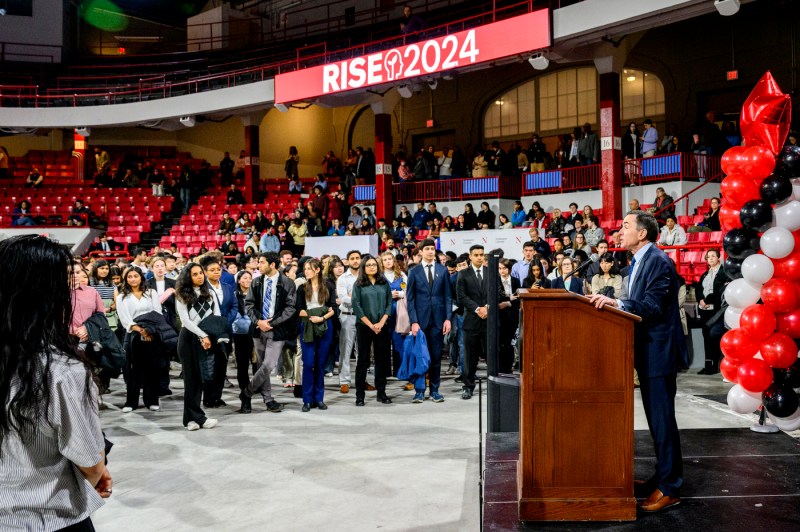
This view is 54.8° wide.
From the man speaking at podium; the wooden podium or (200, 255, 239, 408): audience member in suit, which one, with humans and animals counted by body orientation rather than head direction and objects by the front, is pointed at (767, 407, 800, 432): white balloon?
the audience member in suit

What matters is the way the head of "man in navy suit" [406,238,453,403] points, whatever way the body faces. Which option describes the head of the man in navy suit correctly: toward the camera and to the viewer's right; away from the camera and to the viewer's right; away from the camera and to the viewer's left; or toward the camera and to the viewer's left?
toward the camera and to the viewer's right

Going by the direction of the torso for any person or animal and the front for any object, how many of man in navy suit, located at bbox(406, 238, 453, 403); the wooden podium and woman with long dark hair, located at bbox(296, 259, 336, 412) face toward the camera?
2

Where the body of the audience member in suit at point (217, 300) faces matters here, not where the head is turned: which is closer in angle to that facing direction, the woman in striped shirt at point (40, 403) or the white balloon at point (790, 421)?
the white balloon

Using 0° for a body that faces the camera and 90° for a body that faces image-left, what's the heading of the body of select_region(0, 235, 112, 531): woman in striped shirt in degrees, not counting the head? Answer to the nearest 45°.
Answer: approximately 225°

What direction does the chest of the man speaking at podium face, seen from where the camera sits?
to the viewer's left

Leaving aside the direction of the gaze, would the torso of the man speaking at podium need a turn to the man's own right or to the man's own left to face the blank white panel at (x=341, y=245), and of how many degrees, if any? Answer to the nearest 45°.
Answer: approximately 45° to the man's own right

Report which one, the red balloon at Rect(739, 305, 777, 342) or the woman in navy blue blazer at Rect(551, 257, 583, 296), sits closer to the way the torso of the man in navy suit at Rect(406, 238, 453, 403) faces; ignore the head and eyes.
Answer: the red balloon

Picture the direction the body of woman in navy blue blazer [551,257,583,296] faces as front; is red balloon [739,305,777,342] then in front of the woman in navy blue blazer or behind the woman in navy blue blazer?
in front

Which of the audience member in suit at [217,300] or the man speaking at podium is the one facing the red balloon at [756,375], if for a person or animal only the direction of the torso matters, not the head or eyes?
the audience member in suit

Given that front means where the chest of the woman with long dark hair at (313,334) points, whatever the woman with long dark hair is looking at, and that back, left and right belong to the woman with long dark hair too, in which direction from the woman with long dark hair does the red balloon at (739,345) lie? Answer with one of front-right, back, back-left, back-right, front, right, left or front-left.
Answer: front-left
